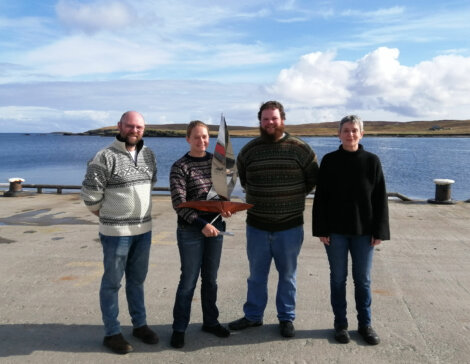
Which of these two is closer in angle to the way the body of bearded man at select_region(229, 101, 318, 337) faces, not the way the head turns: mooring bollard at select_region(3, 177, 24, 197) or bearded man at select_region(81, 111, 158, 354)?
the bearded man

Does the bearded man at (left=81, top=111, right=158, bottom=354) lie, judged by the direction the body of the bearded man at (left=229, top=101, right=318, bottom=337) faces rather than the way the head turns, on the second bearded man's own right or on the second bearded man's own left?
on the second bearded man's own right

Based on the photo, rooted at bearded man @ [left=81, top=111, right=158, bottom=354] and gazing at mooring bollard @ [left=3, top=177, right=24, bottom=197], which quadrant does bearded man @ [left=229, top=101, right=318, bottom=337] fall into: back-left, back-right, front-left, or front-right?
back-right

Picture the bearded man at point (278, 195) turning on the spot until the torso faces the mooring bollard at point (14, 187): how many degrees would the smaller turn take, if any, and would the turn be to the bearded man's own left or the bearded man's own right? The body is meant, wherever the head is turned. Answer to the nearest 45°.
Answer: approximately 135° to the bearded man's own right

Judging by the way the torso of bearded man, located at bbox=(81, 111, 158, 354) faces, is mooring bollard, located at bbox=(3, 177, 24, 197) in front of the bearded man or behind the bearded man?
behind

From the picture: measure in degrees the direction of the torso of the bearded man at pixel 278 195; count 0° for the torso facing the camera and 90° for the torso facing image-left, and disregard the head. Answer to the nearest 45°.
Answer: approximately 0°

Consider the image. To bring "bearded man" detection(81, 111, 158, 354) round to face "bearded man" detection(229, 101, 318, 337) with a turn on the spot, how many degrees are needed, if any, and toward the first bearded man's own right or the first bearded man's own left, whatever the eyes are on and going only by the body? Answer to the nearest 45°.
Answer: approximately 45° to the first bearded man's own left

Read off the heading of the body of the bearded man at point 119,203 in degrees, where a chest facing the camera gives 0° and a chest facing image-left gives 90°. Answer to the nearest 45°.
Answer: approximately 315°
